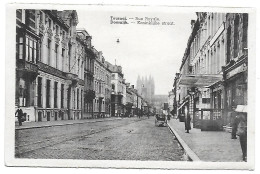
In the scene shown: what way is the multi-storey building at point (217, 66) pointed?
to the viewer's left

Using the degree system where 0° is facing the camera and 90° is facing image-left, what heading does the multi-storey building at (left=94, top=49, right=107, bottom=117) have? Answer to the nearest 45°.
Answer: approximately 315°

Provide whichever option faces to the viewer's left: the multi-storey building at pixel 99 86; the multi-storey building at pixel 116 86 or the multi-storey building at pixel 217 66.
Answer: the multi-storey building at pixel 217 66
